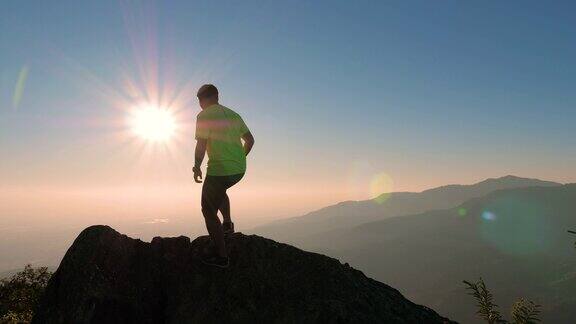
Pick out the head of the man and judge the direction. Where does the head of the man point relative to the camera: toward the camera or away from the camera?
away from the camera

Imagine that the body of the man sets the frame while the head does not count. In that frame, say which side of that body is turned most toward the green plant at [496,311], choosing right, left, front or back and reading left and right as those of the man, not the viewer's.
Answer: right

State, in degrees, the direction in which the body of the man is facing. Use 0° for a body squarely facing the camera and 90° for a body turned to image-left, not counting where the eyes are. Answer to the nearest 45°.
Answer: approximately 135°
